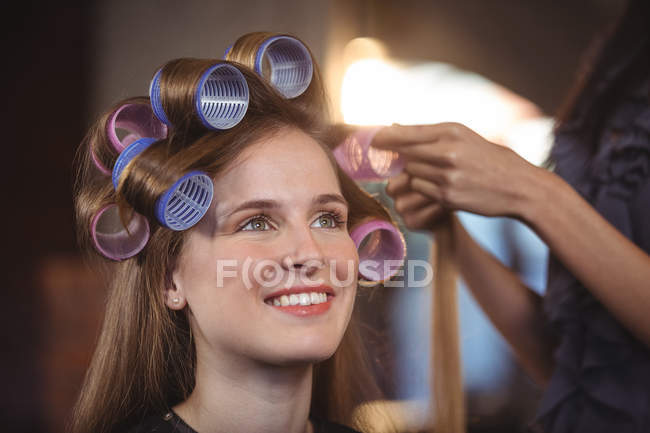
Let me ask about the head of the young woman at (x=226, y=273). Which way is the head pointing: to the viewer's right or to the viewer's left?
to the viewer's right

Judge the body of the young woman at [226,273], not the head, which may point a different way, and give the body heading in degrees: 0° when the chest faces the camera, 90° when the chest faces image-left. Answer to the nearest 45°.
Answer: approximately 315°
